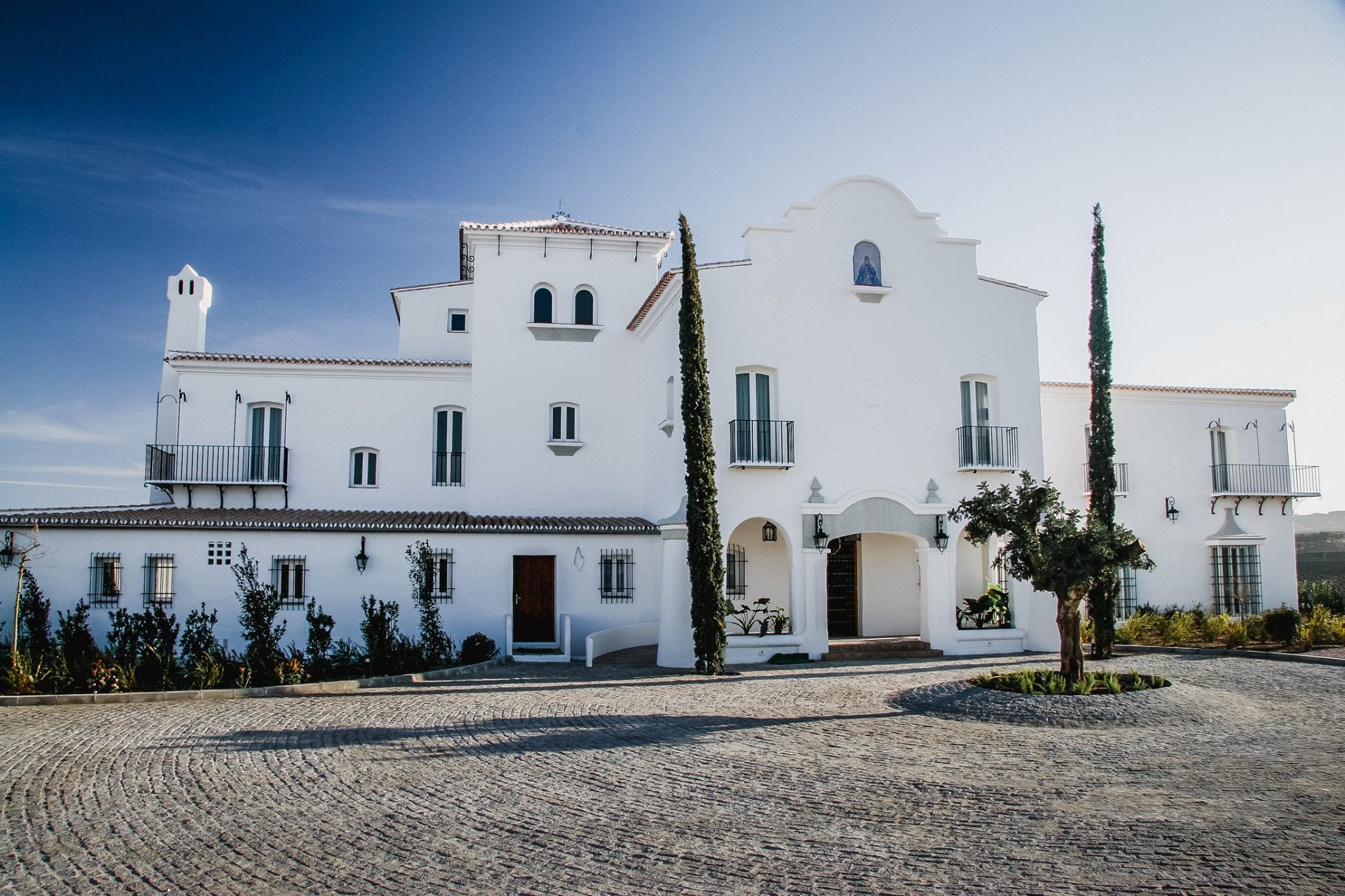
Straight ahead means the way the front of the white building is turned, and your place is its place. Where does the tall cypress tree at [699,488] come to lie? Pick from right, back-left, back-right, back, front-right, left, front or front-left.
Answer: front

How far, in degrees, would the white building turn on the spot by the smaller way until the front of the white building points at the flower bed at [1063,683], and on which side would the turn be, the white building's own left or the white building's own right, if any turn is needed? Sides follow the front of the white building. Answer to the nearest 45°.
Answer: approximately 45° to the white building's own left

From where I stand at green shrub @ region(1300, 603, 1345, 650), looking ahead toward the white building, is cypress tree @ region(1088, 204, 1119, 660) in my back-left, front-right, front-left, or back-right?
front-left

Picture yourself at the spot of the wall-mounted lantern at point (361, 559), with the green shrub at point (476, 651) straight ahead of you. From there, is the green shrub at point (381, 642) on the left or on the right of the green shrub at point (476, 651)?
right

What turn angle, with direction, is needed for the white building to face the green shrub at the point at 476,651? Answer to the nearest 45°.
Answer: approximately 45° to its right

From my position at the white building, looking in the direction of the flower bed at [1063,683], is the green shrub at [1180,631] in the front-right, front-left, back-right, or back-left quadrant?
front-left

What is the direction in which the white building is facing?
toward the camera

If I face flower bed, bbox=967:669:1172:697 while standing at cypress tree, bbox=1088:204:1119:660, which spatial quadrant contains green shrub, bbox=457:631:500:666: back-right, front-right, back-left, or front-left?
front-right

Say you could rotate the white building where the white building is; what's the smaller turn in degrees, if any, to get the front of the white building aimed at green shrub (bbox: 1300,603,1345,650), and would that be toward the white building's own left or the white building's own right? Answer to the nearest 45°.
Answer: approximately 90° to the white building's own left

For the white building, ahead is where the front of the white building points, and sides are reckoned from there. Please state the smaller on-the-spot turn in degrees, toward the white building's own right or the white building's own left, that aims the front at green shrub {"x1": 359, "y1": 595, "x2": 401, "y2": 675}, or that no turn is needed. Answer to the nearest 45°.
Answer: approximately 45° to the white building's own right

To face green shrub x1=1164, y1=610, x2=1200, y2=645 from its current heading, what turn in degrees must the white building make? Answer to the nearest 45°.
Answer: approximately 90° to its left
